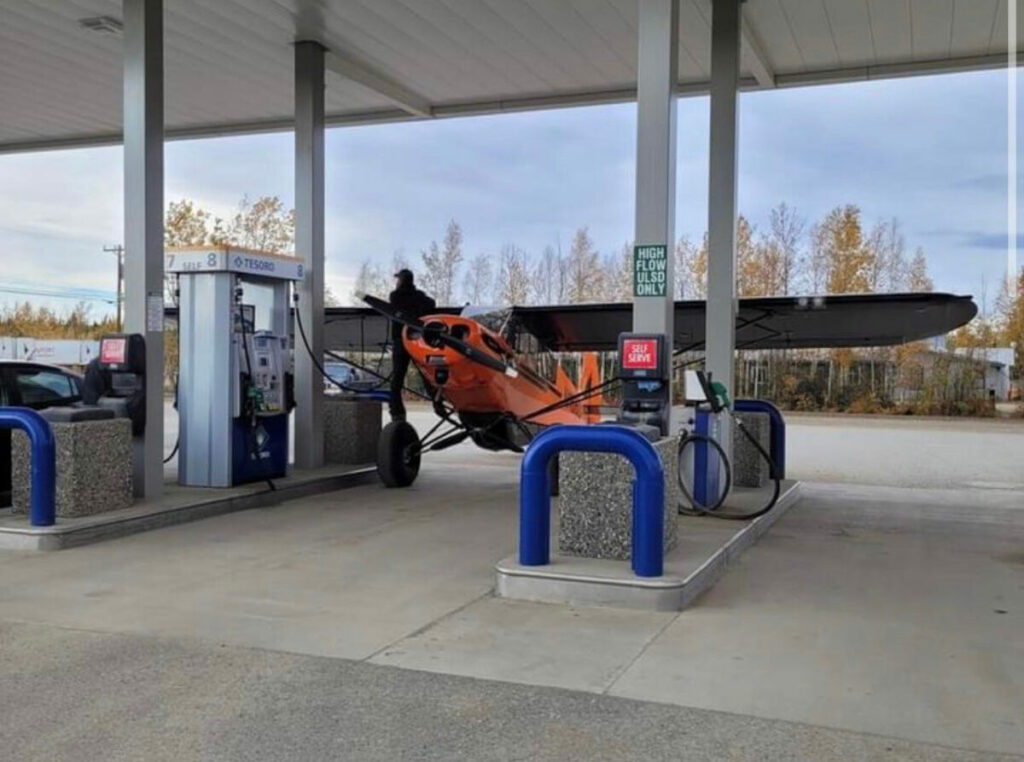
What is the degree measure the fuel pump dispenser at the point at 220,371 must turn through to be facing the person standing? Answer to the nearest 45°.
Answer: approximately 45° to its left

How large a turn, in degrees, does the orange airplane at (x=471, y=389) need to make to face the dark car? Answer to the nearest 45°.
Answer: approximately 45° to its right

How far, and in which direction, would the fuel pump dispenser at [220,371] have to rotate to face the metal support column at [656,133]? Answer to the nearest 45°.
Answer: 0° — it already faces it

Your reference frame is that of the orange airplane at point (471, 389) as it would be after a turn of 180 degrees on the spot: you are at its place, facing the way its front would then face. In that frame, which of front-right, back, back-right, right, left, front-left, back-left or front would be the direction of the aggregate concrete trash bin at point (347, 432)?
left

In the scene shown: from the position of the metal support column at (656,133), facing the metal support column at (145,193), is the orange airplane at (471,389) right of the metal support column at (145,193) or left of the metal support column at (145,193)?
right

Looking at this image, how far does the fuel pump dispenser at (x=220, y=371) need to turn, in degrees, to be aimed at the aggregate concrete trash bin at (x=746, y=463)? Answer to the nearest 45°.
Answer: approximately 45° to its left

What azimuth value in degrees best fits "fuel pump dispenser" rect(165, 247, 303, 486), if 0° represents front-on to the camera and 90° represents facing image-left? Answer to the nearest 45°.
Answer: approximately 315°

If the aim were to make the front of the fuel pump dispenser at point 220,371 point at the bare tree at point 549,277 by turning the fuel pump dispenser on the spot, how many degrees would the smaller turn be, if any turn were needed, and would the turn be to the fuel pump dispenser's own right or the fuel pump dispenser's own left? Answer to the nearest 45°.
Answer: approximately 90° to the fuel pump dispenser's own left

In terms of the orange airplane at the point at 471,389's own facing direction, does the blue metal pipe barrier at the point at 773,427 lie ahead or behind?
behind

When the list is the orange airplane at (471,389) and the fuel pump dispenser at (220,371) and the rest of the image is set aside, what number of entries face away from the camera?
0

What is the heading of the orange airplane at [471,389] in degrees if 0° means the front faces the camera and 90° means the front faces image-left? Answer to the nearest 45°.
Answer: approximately 45°

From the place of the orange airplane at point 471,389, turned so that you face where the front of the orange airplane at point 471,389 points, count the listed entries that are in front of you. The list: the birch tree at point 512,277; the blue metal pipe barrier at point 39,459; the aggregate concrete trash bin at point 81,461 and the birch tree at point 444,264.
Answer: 2

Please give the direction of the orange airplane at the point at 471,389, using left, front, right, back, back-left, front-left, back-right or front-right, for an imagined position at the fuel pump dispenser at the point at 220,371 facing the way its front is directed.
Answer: front-left
